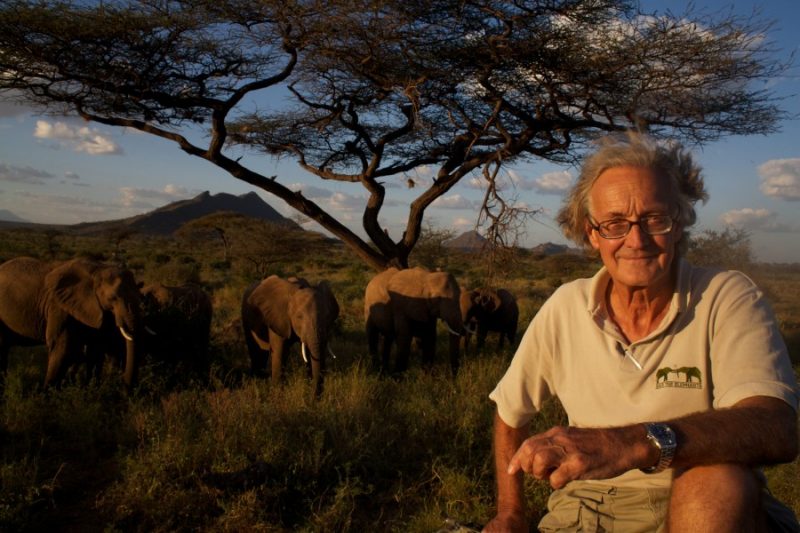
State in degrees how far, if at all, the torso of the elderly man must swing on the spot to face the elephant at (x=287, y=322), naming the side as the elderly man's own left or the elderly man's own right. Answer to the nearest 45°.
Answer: approximately 135° to the elderly man's own right

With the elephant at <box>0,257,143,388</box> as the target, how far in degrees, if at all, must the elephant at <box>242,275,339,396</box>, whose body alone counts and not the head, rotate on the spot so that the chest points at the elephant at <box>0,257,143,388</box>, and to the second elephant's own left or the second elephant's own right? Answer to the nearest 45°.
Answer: approximately 135° to the second elephant's own right

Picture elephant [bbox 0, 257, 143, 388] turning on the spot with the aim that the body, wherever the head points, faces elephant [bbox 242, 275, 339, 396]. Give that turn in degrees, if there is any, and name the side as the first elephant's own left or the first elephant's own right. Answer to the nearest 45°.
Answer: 0° — it already faces it

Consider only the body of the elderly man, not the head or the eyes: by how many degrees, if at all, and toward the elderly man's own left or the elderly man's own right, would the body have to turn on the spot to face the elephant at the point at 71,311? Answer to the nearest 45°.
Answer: approximately 135° to the elderly man's own right

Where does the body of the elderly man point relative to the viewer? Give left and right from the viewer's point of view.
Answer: facing the viewer

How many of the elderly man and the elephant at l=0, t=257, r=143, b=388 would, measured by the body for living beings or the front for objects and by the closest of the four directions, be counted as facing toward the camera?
1

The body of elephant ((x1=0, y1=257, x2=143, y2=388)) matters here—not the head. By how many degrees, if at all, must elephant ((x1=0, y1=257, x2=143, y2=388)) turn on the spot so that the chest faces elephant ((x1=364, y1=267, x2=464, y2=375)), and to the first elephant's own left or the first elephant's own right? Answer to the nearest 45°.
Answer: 0° — it already faces it

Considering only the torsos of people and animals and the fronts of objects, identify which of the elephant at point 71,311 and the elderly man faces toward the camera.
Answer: the elderly man

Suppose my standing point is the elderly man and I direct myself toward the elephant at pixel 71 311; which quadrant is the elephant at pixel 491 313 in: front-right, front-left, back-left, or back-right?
front-right

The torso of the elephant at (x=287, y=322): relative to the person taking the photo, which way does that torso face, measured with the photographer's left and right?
facing the viewer and to the right of the viewer

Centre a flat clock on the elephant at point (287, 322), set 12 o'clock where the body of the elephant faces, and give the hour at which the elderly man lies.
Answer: The elderly man is roughly at 1 o'clock from the elephant.

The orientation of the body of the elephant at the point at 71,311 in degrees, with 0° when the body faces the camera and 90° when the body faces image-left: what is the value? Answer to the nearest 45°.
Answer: approximately 270°

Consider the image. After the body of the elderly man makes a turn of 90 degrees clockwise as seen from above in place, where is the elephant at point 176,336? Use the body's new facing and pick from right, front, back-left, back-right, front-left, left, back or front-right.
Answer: front-right

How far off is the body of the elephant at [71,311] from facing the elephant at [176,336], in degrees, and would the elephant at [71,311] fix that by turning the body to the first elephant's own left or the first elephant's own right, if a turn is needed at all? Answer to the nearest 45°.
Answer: approximately 45° to the first elephant's own left

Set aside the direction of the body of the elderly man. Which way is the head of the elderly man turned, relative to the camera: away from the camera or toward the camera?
toward the camera
